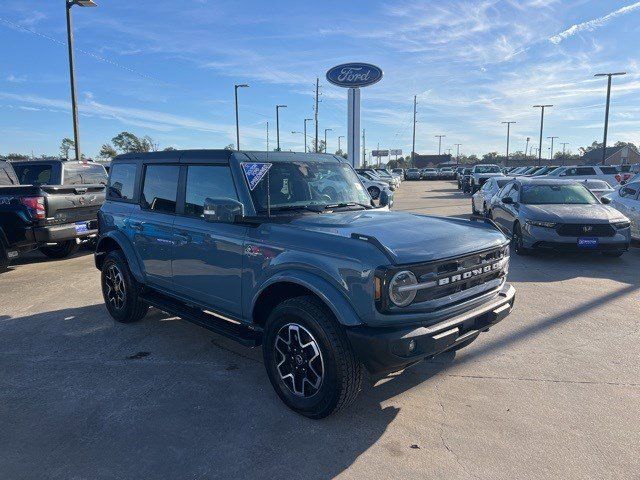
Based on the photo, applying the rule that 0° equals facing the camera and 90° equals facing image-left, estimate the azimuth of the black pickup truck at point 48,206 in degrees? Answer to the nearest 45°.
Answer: approximately 135°

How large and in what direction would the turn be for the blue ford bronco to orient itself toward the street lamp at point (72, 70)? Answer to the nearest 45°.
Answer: approximately 180°

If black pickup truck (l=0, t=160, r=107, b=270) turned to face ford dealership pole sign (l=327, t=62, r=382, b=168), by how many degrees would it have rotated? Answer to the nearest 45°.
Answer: approximately 90° to its right

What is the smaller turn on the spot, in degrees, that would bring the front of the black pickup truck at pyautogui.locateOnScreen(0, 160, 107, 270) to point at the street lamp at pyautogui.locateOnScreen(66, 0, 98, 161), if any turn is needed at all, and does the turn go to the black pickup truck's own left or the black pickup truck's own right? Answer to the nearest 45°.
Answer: approximately 45° to the black pickup truck's own right

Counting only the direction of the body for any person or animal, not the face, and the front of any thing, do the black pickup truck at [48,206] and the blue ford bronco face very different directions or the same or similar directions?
very different directions

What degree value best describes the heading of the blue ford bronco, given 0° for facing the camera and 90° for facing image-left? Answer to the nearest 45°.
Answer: approximately 315°

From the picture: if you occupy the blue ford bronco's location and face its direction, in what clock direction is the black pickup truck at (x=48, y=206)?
The black pickup truck is roughly at 6 o'clock from the blue ford bronco.

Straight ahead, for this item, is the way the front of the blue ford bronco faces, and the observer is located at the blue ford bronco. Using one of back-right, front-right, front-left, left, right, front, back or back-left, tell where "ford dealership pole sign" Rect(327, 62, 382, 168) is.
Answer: back-left

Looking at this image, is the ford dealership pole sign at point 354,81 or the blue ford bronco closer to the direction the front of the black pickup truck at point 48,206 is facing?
the ford dealership pole sign
